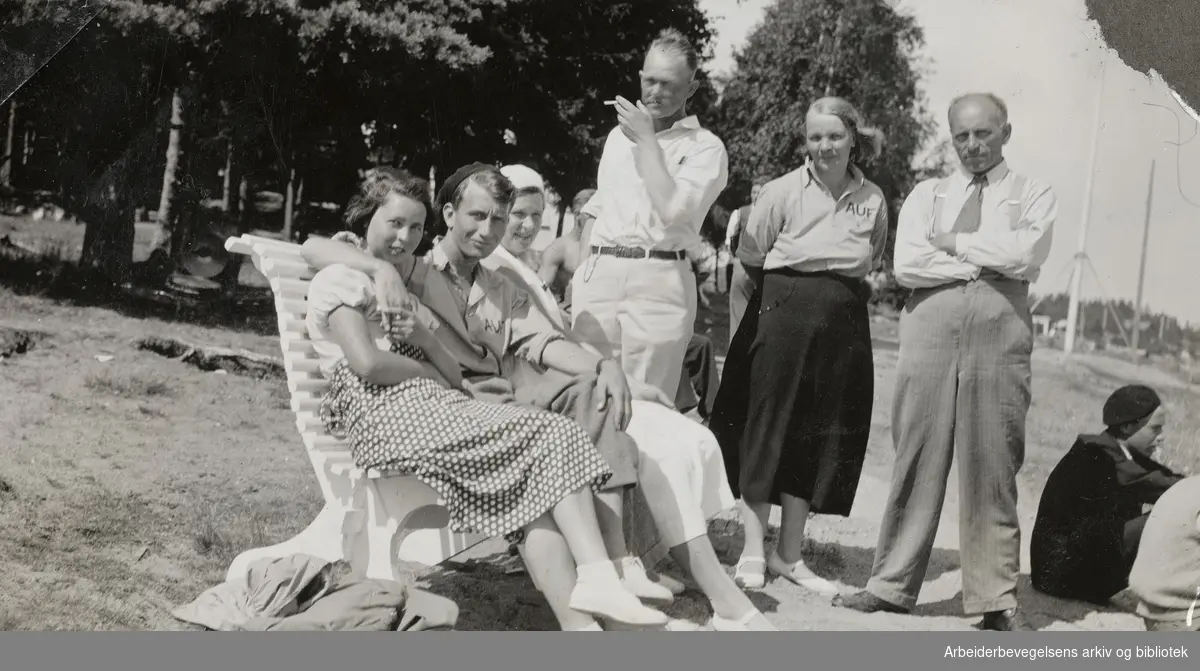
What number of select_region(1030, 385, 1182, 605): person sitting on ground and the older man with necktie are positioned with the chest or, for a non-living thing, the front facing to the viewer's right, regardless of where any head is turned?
1

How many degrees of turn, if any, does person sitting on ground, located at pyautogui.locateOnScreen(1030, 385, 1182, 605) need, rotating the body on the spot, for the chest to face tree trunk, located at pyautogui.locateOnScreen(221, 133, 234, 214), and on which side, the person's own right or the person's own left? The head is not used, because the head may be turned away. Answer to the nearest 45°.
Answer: approximately 180°

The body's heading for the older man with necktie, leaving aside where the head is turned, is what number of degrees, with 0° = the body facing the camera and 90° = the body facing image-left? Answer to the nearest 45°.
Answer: approximately 0°

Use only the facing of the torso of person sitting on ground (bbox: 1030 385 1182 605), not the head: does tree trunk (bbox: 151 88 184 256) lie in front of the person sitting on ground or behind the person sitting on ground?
behind

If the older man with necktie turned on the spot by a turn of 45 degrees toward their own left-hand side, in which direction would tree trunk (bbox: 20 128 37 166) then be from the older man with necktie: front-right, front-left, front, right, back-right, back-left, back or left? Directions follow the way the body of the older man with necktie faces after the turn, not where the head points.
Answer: back-right

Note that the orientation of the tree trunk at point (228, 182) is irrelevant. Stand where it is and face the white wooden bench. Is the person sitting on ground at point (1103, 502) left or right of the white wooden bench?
left

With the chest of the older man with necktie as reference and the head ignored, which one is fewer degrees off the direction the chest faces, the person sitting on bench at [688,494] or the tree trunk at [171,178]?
the person sitting on bench

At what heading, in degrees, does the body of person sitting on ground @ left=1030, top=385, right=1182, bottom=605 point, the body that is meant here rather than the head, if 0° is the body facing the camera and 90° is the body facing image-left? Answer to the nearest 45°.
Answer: approximately 270°

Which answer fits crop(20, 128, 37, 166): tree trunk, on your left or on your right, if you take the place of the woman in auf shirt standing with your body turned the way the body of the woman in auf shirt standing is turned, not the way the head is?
on your right

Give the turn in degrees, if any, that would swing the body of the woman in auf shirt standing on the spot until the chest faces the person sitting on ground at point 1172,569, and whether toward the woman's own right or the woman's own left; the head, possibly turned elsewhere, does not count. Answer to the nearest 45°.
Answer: approximately 90° to the woman's own left

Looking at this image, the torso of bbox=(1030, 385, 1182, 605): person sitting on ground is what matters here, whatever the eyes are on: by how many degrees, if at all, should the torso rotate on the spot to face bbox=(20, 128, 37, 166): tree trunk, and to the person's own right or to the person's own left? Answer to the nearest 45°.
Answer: approximately 180°

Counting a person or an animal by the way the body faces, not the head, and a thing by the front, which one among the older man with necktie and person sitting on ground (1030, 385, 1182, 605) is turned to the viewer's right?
the person sitting on ground

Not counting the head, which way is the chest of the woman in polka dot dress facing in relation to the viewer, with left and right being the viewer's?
facing to the right of the viewer

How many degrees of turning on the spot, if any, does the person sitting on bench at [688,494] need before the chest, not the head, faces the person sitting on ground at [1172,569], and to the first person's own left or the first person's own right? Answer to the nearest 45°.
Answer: approximately 45° to the first person's own left
